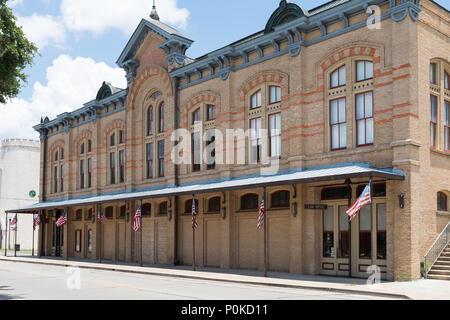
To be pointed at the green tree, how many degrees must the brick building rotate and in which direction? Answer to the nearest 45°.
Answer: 0° — it already faces it

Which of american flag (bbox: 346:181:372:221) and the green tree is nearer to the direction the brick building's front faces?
the green tree

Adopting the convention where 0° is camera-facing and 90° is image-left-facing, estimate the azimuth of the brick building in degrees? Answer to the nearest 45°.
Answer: approximately 45°
